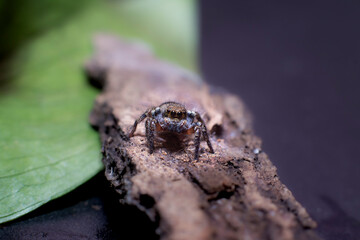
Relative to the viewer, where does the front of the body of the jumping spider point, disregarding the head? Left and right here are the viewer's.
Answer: facing the viewer
